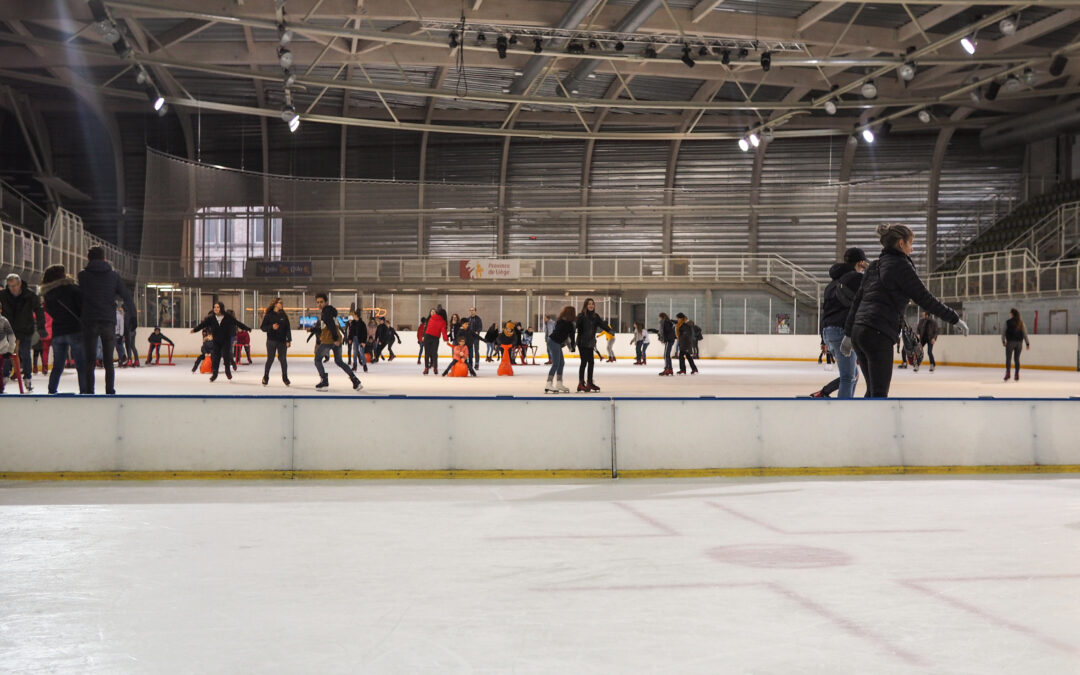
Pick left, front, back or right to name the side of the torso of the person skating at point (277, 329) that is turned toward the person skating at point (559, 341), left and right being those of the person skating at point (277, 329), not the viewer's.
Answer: left

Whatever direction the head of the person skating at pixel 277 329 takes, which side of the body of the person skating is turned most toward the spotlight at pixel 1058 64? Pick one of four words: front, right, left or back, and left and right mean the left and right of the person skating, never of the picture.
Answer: left

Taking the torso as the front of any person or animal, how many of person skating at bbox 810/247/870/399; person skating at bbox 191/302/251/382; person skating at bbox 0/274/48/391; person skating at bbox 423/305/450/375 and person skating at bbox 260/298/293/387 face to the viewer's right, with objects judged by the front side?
1

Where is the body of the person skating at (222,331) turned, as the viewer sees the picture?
toward the camera

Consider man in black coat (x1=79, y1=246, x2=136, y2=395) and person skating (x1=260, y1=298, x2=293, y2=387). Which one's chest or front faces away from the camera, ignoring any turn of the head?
the man in black coat

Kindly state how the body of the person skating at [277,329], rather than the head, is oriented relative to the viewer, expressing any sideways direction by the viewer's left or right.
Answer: facing the viewer

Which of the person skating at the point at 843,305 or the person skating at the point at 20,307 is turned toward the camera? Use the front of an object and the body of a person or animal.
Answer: the person skating at the point at 20,307

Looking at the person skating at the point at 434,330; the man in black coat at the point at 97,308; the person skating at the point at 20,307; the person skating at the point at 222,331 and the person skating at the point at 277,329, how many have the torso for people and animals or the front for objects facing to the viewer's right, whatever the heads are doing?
0

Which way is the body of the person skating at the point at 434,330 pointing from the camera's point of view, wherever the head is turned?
away from the camera

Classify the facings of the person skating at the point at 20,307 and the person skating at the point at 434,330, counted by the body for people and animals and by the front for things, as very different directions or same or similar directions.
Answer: very different directions

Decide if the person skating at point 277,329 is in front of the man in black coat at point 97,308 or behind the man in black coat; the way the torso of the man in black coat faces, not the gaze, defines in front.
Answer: in front

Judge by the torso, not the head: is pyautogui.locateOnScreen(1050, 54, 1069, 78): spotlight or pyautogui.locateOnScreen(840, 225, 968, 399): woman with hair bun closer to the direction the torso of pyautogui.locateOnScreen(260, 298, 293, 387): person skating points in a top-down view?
the woman with hair bun
